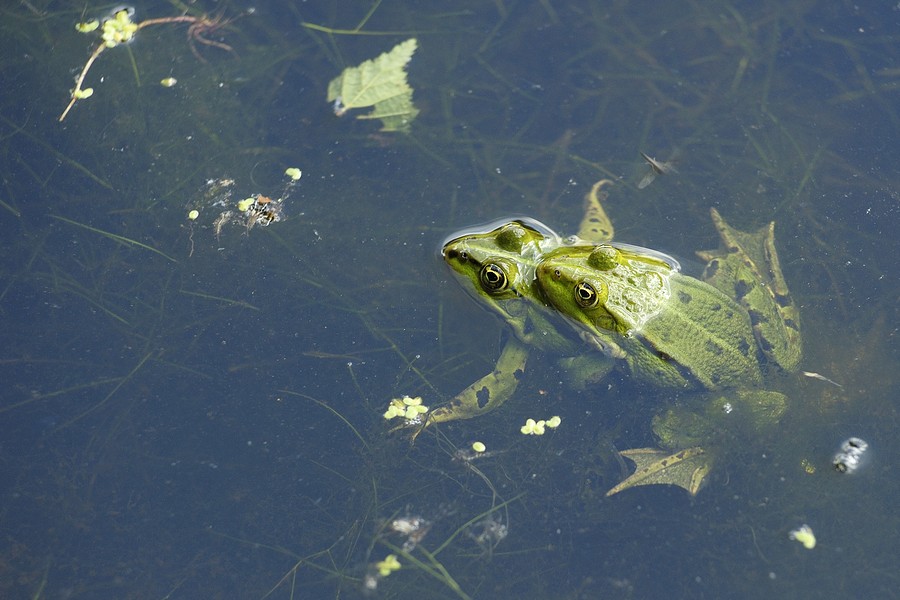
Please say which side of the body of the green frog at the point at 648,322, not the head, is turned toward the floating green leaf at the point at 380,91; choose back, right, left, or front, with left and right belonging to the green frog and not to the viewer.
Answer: front

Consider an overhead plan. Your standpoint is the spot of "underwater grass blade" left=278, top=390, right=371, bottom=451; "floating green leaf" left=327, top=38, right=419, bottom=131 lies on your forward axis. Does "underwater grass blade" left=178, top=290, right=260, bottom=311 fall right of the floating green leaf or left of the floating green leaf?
left

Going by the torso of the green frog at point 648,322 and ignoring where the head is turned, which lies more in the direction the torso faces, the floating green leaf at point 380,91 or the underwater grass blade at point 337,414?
the floating green leaf

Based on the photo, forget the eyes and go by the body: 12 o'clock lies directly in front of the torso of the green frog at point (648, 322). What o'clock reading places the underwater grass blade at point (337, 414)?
The underwater grass blade is roughly at 10 o'clock from the green frog.

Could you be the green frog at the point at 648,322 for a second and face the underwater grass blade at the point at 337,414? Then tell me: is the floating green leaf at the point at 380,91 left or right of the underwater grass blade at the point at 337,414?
right

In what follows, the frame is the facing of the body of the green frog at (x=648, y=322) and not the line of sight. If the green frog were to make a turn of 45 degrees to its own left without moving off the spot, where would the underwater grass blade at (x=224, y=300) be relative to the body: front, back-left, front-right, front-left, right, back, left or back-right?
front

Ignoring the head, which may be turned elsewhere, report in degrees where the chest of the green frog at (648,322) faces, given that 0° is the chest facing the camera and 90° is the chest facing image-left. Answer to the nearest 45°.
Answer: approximately 135°
